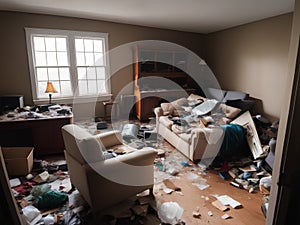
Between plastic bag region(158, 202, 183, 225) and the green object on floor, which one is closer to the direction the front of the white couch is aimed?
the green object on floor

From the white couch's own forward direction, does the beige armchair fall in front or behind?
in front

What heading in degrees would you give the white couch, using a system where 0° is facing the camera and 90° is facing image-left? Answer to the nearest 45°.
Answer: approximately 45°

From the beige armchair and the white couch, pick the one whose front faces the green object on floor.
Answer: the white couch

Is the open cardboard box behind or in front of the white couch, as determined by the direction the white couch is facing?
in front

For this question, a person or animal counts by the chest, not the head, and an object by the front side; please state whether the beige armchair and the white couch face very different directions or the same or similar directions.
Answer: very different directions

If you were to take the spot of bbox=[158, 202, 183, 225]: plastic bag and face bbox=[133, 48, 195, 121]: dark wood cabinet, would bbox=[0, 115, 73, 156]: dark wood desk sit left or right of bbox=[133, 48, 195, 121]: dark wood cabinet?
left

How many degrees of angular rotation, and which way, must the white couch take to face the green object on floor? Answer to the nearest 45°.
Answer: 0° — it already faces it

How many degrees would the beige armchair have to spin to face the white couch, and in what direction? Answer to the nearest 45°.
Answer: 0° — it already faces it

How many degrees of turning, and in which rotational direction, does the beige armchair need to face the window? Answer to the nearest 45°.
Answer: approximately 45° to its left

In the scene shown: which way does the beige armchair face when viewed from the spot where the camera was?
facing away from the viewer and to the right of the viewer
